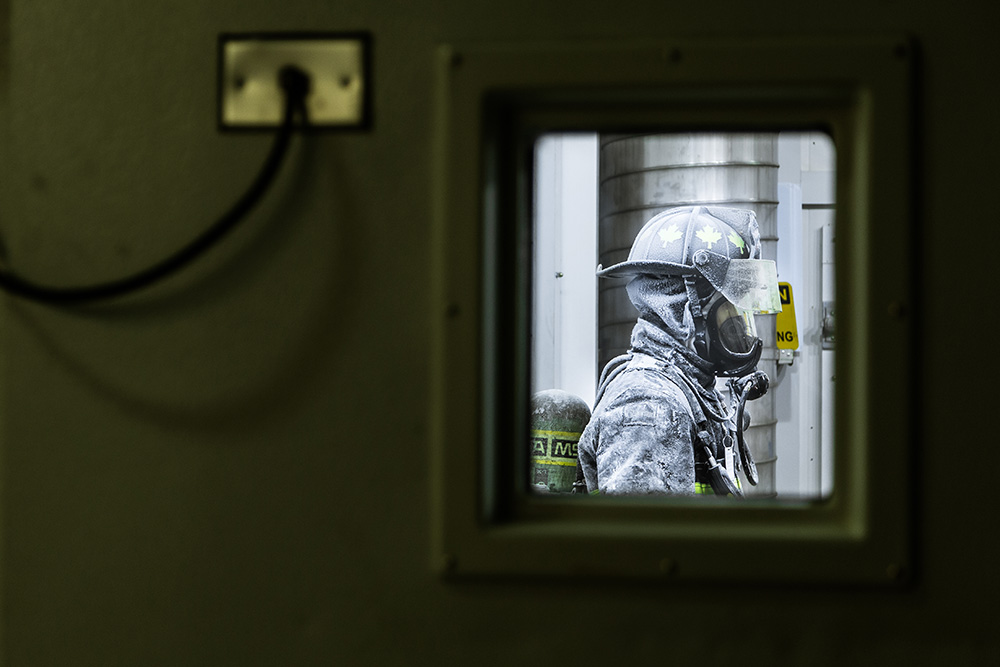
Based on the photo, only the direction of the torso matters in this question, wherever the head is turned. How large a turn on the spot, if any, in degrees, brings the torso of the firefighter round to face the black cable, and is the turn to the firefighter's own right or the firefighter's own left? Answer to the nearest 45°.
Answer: approximately 90° to the firefighter's own right

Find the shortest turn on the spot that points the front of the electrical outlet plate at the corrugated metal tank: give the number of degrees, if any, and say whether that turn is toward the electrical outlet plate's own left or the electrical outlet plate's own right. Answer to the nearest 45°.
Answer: approximately 135° to the electrical outlet plate's own left

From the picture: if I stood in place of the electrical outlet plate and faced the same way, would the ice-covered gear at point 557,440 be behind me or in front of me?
behind

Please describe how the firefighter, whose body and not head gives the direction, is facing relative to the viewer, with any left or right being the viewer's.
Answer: facing to the right of the viewer

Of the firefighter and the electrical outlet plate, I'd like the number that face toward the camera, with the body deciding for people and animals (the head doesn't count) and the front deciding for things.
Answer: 1

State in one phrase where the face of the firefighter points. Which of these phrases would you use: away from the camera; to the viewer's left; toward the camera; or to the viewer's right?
to the viewer's right

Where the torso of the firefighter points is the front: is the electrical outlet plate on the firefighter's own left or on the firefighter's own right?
on the firefighter's own right

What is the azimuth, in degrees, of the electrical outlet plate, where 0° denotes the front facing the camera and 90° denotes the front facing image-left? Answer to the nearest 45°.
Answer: approximately 0°
